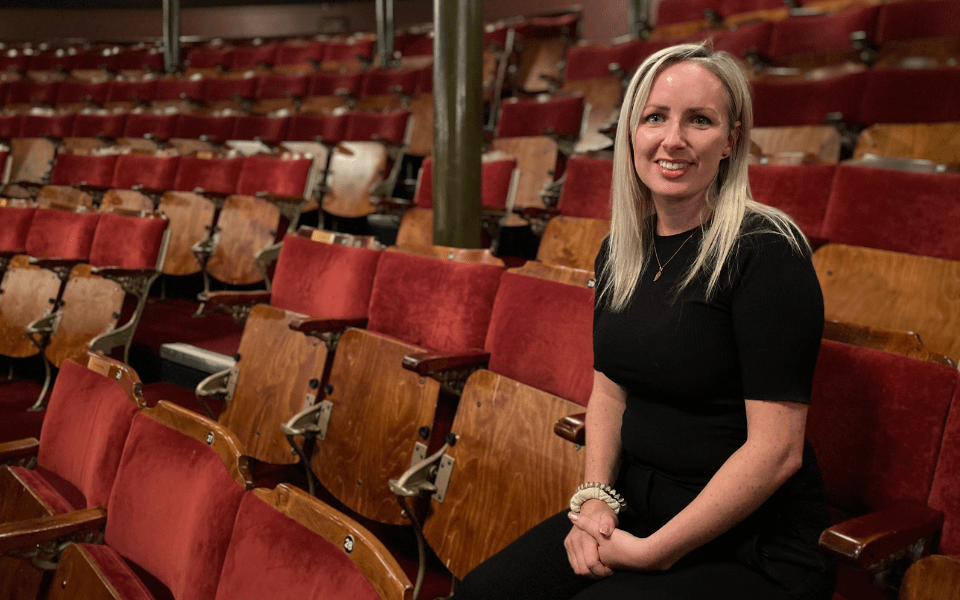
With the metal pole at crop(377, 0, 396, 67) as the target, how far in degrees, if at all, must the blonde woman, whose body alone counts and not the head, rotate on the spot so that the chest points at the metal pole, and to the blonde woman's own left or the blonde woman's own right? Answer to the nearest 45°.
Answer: approximately 90° to the blonde woman's own right

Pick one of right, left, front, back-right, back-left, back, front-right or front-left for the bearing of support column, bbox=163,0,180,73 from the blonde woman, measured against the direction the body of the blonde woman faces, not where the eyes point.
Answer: right

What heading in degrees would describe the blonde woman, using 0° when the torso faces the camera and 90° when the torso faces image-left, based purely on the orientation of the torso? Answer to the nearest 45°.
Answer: approximately 45°
